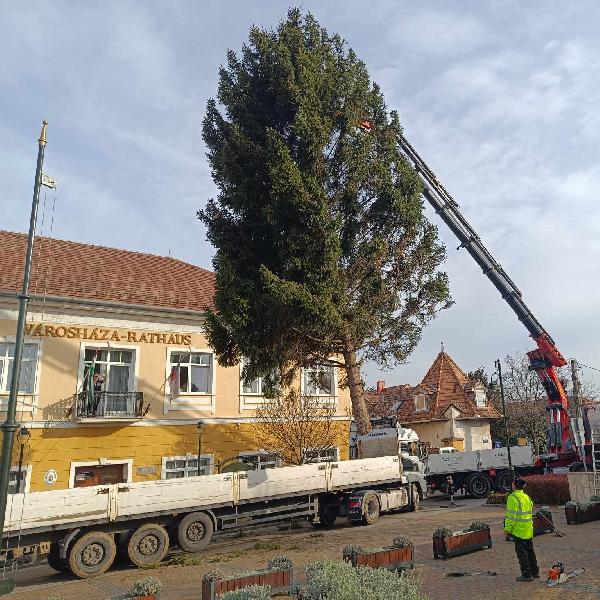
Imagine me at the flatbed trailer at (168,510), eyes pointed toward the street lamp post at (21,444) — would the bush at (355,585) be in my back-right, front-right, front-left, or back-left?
back-left

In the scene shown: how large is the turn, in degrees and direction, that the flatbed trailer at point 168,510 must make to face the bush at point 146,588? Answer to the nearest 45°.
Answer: approximately 135° to its right

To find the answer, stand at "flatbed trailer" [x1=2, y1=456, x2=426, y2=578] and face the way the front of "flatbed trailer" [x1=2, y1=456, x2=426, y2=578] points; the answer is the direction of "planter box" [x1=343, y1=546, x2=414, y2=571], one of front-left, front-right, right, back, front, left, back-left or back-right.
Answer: right

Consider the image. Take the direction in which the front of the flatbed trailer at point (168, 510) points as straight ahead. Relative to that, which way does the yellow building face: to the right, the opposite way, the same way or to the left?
to the right

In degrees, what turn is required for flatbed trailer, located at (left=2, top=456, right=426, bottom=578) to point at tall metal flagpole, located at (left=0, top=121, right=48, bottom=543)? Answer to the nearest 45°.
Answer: approximately 135° to its right

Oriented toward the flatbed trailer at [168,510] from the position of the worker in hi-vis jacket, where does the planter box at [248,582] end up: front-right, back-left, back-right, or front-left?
front-left

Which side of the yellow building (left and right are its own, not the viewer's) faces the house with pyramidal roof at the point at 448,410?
left

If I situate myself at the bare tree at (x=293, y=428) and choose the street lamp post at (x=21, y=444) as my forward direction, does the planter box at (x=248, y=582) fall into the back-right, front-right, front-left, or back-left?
front-left

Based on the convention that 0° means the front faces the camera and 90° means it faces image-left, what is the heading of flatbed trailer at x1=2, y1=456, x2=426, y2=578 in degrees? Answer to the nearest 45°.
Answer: approximately 225°

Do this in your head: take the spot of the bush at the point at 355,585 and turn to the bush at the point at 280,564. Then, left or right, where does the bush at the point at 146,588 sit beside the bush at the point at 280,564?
left

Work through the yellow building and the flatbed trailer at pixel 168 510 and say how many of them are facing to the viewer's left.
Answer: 0
